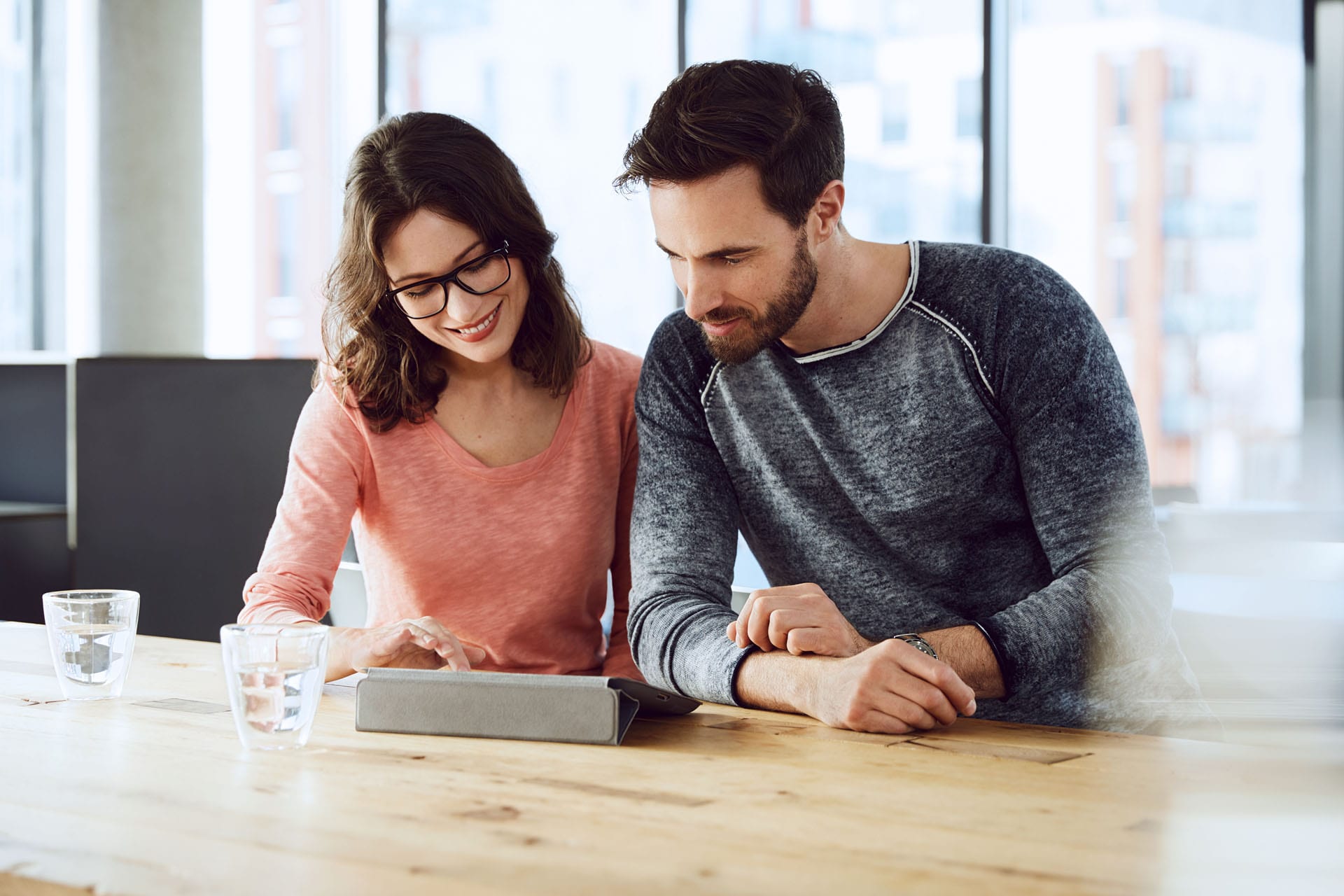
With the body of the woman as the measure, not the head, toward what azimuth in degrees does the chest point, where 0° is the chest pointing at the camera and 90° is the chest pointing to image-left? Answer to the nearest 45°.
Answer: approximately 0°

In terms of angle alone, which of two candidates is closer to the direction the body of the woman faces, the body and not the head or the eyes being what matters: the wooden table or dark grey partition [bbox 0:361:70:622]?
the wooden table

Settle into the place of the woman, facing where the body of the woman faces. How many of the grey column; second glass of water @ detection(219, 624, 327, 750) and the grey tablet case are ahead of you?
2

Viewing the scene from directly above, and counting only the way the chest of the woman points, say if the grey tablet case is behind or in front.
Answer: in front

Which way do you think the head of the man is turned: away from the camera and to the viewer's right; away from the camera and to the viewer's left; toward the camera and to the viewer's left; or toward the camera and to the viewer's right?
toward the camera and to the viewer's left

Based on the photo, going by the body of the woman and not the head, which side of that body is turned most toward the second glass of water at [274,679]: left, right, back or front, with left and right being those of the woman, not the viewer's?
front

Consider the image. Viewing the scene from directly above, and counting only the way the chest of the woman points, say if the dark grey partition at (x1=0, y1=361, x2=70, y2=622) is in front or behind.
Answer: behind

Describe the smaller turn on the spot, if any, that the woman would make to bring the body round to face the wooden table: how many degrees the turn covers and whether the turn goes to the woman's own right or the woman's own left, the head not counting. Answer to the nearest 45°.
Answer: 0° — they already face it

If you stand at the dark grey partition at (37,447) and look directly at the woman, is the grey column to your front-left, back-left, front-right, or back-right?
back-left
